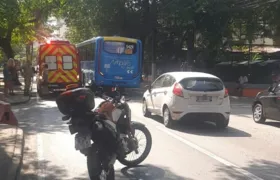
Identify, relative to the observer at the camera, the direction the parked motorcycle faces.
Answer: facing away from the viewer and to the right of the viewer

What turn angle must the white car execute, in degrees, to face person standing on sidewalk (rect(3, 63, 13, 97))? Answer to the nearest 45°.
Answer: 0° — it already faces them

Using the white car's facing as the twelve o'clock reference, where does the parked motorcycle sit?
The parked motorcycle is roughly at 8 o'clock from the white car.

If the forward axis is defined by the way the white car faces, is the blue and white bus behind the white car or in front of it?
in front

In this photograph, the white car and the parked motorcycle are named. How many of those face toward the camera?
0

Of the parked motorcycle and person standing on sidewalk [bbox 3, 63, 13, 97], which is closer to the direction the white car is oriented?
the person standing on sidewalk

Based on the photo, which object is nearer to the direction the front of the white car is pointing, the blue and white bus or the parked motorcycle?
the blue and white bus

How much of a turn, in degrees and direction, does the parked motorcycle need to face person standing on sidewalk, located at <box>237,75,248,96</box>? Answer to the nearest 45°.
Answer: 0° — it already faces them

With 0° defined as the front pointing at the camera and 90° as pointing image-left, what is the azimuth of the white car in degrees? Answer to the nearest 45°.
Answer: approximately 135°

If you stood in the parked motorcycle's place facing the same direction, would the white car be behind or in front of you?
in front
